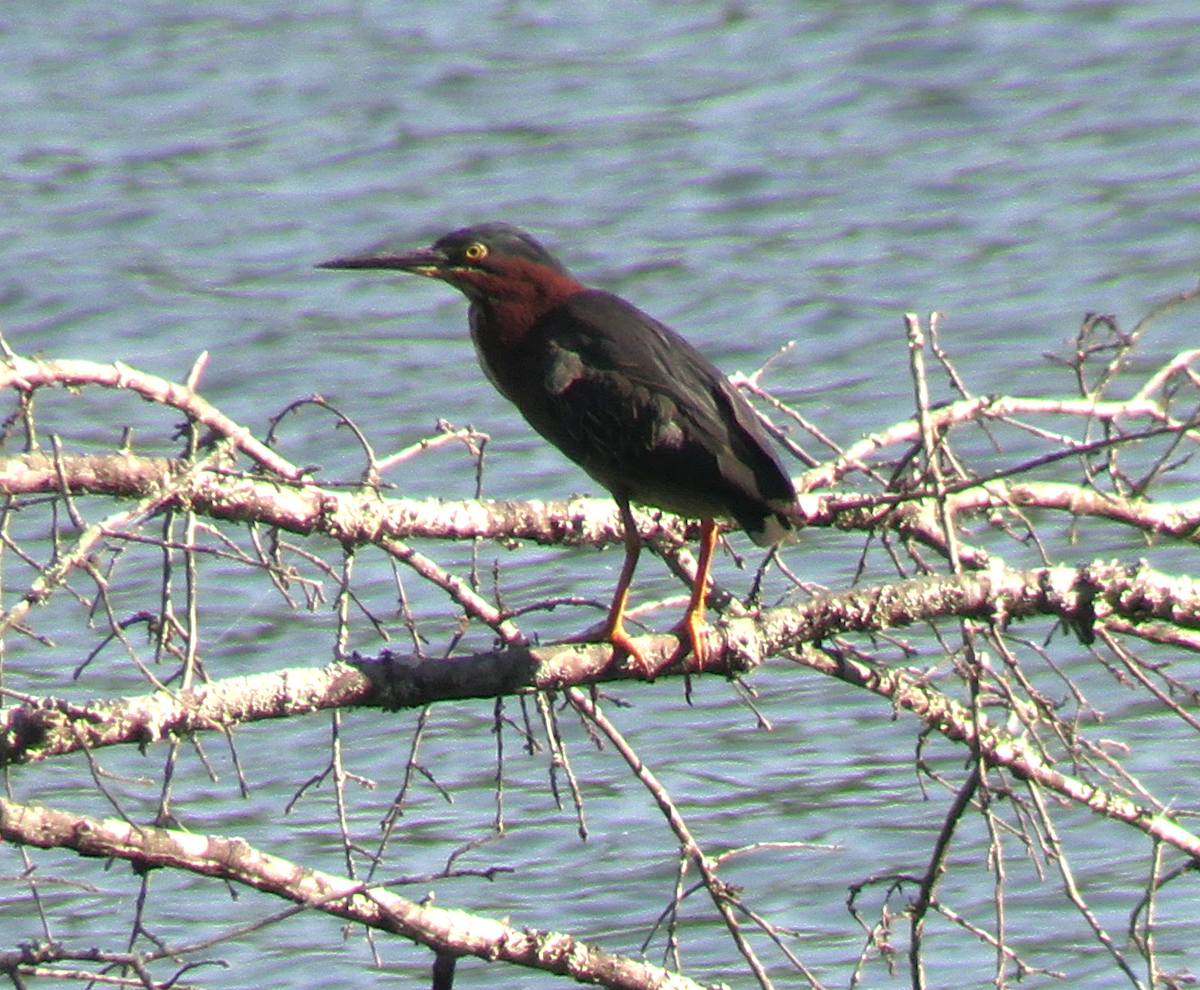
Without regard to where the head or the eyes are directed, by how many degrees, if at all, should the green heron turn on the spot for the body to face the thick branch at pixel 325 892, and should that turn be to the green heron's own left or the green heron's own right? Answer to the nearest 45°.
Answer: approximately 45° to the green heron's own left

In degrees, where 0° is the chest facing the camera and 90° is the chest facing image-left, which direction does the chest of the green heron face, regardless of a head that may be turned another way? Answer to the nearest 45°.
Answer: approximately 90°
